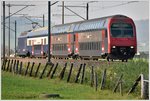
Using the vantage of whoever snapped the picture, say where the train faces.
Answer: facing the viewer and to the right of the viewer

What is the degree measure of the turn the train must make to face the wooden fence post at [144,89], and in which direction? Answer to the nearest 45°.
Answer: approximately 45° to its right
